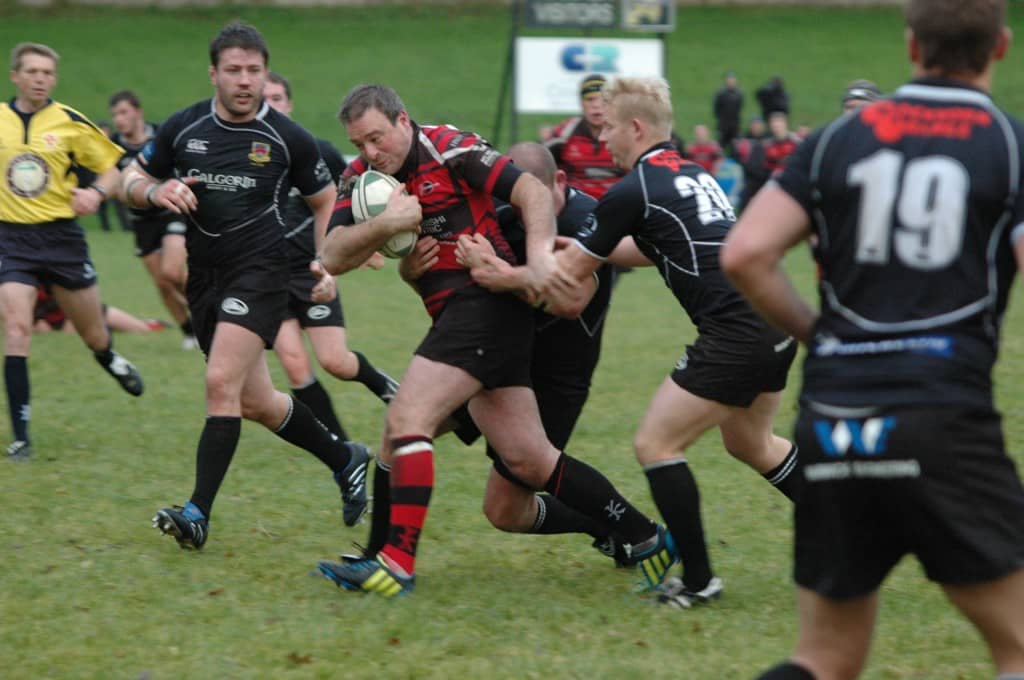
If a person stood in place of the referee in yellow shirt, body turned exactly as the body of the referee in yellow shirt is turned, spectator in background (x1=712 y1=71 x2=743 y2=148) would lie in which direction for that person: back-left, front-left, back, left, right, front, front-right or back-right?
back-left

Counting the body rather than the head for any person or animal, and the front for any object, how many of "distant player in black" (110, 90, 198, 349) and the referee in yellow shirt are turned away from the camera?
0

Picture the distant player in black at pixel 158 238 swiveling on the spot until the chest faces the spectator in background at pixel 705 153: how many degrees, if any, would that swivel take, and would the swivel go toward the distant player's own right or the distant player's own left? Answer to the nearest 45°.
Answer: approximately 180°

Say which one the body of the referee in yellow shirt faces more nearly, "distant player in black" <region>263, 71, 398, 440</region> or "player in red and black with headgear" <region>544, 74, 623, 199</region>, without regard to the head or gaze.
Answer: the distant player in black

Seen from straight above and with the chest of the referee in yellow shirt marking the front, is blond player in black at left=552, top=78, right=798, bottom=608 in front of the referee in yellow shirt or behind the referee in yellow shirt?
in front

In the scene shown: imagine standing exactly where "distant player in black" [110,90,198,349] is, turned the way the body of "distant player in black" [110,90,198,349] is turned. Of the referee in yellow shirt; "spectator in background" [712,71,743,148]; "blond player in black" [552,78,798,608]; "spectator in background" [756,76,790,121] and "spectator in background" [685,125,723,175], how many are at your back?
3

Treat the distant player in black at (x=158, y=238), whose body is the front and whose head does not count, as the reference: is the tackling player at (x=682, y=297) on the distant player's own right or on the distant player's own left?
on the distant player's own left

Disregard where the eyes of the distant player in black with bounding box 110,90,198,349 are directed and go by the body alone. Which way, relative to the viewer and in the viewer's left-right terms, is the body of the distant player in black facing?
facing the viewer and to the left of the viewer

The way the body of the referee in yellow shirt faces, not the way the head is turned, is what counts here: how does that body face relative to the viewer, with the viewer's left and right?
facing the viewer

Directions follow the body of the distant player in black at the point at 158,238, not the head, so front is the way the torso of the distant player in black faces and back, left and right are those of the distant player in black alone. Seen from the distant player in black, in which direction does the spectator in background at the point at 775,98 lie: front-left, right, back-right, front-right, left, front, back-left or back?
back

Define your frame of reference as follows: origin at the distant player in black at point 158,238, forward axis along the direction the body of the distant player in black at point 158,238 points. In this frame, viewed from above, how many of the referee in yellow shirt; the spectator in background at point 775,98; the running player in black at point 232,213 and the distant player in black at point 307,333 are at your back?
1

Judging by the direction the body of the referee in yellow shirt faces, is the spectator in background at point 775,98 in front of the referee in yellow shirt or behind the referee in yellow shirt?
behind
